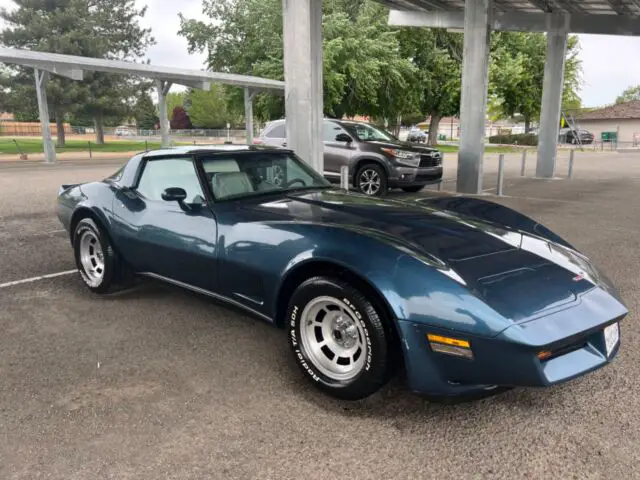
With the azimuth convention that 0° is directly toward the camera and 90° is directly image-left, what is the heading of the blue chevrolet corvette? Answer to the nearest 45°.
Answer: approximately 315°

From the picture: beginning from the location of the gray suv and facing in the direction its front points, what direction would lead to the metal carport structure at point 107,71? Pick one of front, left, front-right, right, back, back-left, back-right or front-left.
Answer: back

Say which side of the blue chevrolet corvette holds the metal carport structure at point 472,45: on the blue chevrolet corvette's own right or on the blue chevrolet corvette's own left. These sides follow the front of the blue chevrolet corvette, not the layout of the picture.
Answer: on the blue chevrolet corvette's own left

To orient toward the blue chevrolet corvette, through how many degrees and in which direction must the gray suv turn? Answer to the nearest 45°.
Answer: approximately 45° to its right

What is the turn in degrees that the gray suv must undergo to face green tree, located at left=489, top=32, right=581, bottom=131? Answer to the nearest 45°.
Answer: approximately 135° to its left

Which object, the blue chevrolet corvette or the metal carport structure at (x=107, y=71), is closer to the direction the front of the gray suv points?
the blue chevrolet corvette

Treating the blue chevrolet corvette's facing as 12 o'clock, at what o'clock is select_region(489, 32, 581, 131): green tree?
The green tree is roughly at 8 o'clock from the blue chevrolet corvette.

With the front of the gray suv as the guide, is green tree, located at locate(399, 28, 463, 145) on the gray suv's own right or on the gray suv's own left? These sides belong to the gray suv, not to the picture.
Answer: on the gray suv's own left

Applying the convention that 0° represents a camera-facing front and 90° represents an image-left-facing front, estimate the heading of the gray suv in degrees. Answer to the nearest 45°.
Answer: approximately 315°

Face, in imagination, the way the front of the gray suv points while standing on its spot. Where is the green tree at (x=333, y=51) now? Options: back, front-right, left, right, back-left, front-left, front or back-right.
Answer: back-left

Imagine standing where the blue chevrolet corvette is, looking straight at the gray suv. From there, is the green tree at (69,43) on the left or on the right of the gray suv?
left

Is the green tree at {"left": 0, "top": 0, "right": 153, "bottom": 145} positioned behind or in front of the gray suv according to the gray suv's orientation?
behind
